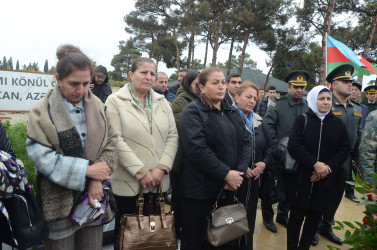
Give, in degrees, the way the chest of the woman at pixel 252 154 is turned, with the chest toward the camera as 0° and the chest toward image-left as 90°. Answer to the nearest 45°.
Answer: approximately 315°

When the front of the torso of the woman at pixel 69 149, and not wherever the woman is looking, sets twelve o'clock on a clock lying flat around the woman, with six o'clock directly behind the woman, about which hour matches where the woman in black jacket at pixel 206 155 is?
The woman in black jacket is roughly at 10 o'clock from the woman.

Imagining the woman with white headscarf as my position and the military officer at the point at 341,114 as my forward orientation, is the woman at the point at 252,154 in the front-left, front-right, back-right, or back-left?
back-left

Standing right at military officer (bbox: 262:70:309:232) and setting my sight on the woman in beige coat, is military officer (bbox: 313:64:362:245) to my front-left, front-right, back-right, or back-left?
back-left

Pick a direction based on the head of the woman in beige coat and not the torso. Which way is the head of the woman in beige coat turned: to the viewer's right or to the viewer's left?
to the viewer's right

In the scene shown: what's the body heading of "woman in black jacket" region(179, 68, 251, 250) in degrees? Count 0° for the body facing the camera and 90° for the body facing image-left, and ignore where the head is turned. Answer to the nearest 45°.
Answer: approximately 315°

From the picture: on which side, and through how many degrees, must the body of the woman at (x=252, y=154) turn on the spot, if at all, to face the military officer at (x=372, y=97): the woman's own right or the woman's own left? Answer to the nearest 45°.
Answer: approximately 90° to the woman's own left

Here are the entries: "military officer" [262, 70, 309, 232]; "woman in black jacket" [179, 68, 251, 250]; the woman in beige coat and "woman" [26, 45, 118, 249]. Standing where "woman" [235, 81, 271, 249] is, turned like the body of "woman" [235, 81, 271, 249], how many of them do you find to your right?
3
